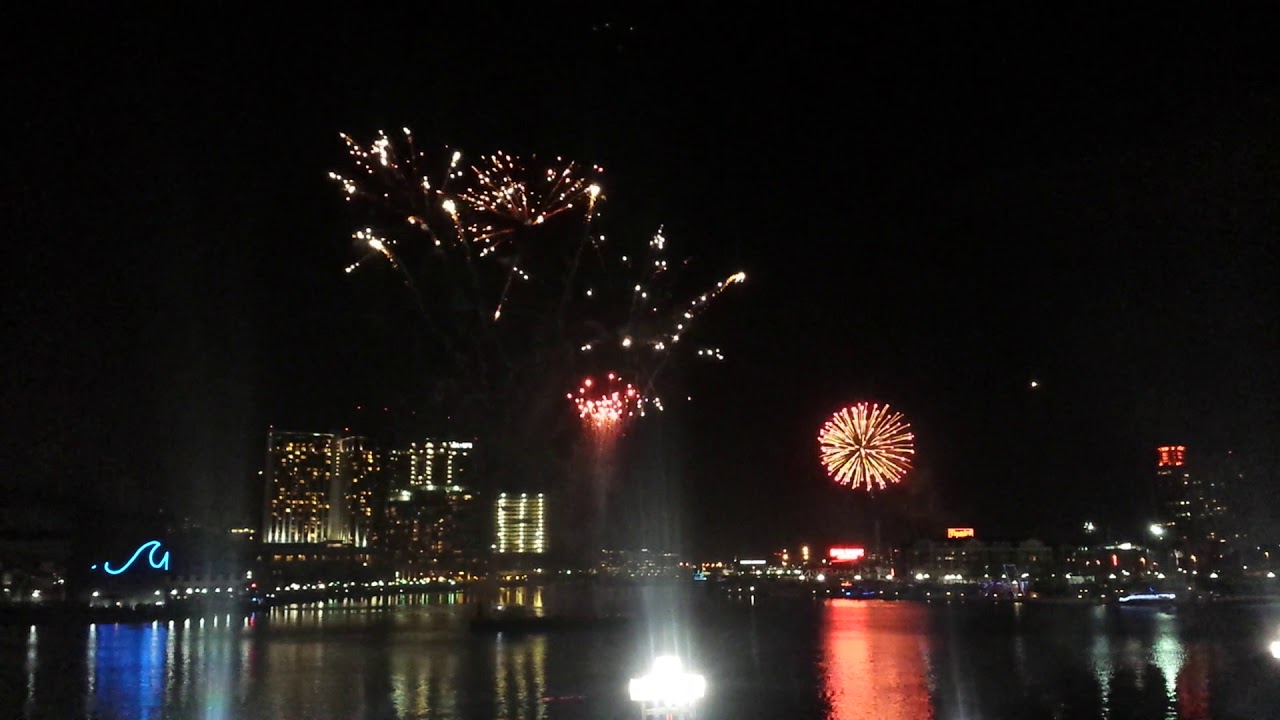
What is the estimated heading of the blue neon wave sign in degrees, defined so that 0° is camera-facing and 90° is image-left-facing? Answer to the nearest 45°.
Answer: approximately 0°

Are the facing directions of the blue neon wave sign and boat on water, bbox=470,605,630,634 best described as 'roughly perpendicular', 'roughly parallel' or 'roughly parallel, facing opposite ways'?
roughly perpendicular

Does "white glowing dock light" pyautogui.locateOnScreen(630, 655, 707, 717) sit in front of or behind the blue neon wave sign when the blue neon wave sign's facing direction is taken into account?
in front

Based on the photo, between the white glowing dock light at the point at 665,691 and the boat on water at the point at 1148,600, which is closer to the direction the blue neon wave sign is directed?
the white glowing dock light
